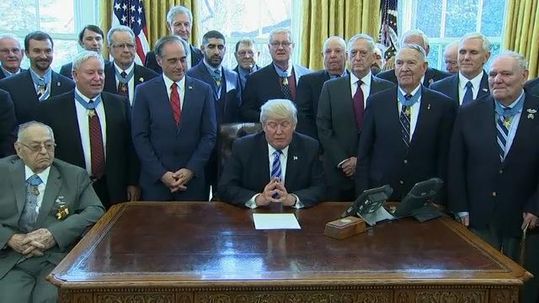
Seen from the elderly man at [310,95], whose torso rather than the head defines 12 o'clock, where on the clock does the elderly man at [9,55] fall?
the elderly man at [9,55] is roughly at 3 o'clock from the elderly man at [310,95].

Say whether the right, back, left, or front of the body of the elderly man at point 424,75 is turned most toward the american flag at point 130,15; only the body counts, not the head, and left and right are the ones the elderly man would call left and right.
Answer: right

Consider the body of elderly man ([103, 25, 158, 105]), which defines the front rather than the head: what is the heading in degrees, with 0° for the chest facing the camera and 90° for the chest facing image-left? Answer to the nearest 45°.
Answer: approximately 0°

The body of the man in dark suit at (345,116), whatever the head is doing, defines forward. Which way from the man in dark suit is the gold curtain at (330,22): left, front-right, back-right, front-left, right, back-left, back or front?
back

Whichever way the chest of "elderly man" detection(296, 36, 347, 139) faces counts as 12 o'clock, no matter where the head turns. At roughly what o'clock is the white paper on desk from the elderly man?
The white paper on desk is roughly at 12 o'clock from the elderly man.

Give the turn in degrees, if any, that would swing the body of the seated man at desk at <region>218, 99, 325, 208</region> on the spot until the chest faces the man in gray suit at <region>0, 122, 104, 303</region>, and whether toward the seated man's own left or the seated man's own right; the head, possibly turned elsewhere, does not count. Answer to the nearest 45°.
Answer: approximately 90° to the seated man's own right
